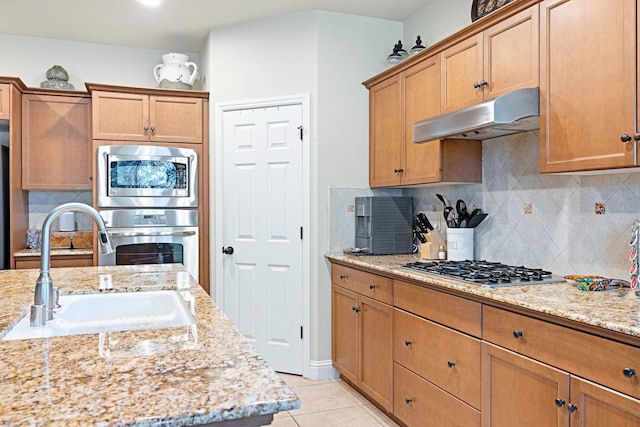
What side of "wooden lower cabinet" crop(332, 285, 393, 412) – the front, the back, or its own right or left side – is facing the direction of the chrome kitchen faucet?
front

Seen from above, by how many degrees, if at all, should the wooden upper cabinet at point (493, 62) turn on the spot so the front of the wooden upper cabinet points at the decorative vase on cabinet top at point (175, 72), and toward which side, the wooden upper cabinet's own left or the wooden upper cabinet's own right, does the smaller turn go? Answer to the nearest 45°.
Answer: approximately 45° to the wooden upper cabinet's own right

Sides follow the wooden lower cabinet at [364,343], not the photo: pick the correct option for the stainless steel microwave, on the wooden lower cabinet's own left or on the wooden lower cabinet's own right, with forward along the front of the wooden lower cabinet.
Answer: on the wooden lower cabinet's own right

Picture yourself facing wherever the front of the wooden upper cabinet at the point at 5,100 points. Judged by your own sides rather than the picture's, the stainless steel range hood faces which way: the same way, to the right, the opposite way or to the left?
to the right

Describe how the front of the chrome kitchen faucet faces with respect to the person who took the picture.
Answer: facing to the right of the viewer

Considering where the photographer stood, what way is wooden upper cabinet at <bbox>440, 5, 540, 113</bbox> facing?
facing the viewer and to the left of the viewer

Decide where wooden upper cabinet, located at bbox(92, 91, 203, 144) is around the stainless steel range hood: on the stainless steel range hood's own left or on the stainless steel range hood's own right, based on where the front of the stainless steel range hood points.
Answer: on the stainless steel range hood's own right

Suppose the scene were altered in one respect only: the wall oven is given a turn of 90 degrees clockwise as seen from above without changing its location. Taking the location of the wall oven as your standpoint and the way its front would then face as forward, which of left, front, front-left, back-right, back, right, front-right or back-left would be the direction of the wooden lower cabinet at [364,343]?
back-left

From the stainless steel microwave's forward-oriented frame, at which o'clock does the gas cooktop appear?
The gas cooktop is roughly at 11 o'clock from the stainless steel microwave.

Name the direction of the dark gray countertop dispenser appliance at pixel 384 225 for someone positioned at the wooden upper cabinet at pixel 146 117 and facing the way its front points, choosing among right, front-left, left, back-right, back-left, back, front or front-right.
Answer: front-left

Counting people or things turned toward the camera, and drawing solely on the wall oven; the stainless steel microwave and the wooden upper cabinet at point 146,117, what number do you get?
3

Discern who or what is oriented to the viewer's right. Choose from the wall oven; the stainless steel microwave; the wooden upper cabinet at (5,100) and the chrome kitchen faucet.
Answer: the chrome kitchen faucet

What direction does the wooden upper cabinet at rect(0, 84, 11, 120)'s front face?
toward the camera

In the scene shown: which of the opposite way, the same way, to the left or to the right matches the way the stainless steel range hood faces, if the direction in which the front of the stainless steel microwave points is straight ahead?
to the right

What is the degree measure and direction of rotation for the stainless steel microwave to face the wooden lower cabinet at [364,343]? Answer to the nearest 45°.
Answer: approximately 45° to its left

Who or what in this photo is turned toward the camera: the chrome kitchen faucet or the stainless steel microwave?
the stainless steel microwave

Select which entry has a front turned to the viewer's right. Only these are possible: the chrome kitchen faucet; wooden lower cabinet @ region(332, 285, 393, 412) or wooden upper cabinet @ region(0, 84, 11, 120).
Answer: the chrome kitchen faucet

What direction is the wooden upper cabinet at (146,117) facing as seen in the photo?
toward the camera

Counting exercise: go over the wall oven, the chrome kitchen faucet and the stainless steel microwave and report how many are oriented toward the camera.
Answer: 2

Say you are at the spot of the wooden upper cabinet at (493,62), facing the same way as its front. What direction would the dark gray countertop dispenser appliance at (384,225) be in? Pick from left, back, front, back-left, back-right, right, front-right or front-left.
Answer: right
